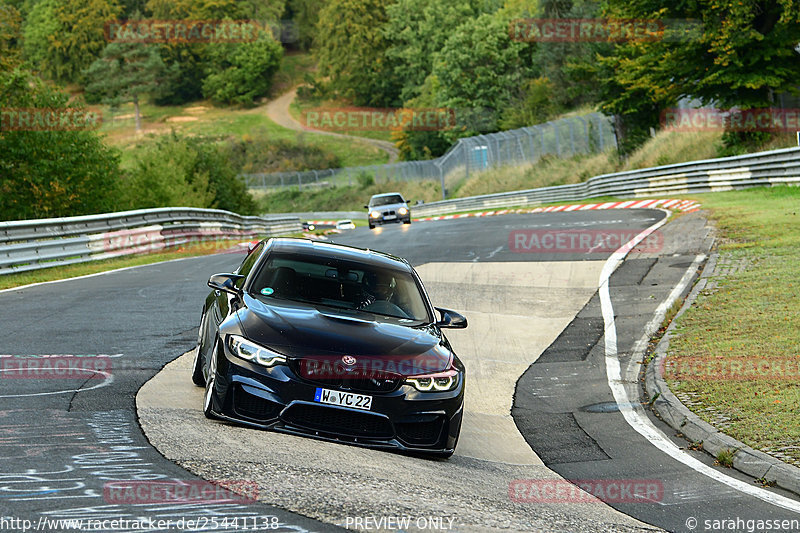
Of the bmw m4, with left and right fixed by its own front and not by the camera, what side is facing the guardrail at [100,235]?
back

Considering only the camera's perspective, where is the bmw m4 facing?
facing the viewer

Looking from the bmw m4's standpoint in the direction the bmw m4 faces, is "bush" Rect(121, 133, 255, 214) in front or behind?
behind

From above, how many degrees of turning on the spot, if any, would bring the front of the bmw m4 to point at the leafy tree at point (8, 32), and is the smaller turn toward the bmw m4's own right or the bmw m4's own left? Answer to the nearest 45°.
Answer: approximately 180°

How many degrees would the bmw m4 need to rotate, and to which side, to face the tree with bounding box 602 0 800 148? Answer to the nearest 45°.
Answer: approximately 135° to its left

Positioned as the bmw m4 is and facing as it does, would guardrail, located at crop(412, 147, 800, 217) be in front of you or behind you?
behind

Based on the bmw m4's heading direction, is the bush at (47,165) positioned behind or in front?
behind
